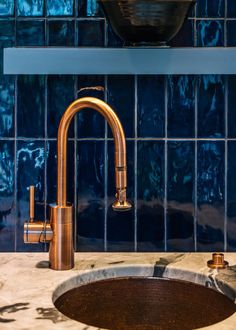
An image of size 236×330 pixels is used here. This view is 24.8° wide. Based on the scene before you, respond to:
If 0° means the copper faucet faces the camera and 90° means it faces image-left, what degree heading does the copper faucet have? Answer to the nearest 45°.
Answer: approximately 270°
